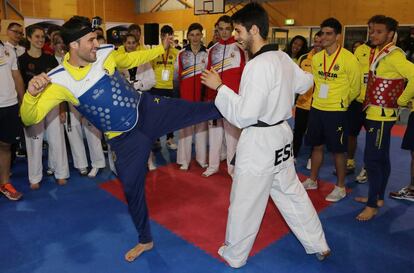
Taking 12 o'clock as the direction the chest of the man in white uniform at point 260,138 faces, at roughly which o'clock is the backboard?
The backboard is roughly at 1 o'clock from the man in white uniform.

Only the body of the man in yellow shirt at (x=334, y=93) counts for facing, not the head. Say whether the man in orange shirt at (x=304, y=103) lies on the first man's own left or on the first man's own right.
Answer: on the first man's own right

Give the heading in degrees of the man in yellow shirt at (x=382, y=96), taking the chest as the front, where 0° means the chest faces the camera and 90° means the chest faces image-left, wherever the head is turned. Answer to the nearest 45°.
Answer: approximately 45°

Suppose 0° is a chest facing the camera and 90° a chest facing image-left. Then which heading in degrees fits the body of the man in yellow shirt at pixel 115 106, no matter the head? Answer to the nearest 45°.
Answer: approximately 315°

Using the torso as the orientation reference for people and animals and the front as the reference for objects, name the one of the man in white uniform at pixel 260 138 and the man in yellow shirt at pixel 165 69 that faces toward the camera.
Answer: the man in yellow shirt

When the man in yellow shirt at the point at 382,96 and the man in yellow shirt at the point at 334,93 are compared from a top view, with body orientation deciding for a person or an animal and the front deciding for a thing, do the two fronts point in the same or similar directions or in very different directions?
same or similar directions

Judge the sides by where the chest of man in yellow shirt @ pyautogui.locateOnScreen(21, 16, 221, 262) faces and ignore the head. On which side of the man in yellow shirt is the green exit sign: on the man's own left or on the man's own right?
on the man's own left

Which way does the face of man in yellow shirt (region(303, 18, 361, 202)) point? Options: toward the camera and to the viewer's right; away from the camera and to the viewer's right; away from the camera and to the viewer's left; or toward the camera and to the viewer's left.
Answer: toward the camera and to the viewer's left

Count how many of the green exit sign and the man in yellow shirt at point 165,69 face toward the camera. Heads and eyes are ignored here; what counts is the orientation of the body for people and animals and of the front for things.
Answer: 2

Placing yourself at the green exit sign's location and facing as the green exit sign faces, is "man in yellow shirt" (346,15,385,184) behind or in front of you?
in front

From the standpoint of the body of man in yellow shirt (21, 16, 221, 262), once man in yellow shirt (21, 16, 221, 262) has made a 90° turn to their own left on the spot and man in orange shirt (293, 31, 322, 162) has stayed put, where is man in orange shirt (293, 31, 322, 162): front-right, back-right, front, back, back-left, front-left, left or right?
front

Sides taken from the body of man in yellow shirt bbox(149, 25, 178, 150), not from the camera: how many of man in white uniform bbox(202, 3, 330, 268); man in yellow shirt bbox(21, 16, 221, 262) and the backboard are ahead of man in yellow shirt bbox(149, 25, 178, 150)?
2

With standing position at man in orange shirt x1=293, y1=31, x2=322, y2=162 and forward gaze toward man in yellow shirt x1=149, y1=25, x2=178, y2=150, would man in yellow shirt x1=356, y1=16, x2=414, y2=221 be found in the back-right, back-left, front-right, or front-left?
back-left

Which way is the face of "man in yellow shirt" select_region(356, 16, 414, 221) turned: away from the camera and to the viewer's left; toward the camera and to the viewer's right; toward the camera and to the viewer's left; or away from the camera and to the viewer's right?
toward the camera and to the viewer's left

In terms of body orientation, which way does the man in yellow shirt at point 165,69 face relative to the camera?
toward the camera

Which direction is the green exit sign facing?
toward the camera

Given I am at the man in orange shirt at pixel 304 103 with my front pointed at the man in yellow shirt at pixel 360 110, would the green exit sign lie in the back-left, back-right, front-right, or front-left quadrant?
back-left

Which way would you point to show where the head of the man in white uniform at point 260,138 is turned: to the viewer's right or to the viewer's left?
to the viewer's left

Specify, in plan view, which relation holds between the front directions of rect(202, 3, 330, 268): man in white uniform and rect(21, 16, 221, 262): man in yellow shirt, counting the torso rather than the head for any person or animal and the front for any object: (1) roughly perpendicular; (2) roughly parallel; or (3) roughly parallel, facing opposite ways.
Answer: roughly parallel, facing opposite ways
